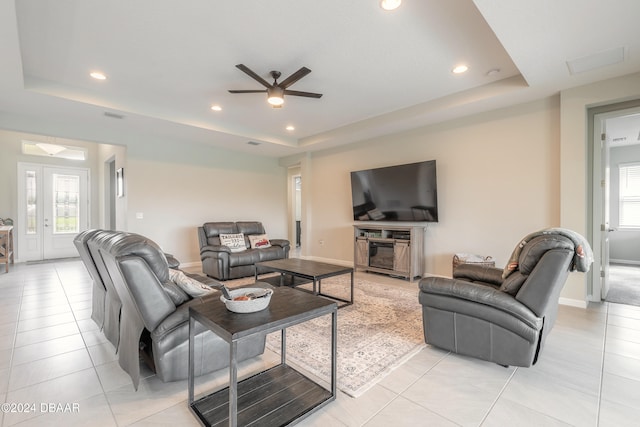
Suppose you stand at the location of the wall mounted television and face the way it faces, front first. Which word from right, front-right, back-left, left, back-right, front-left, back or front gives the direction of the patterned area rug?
front-left

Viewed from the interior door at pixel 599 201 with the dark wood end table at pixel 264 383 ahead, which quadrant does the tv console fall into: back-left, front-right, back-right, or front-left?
front-right

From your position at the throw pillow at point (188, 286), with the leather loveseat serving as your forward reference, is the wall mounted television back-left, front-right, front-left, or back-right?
front-right

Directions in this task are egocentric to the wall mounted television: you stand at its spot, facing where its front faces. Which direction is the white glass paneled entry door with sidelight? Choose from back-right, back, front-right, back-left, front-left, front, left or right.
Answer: front-right

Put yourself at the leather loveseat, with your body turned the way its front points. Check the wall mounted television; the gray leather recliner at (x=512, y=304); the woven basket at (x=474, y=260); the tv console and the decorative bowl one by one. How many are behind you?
0

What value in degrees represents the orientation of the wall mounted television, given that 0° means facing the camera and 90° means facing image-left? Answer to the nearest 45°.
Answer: approximately 45°

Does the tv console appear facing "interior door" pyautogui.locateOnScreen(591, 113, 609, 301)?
no

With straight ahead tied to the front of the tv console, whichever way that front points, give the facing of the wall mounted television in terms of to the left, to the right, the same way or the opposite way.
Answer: the same way

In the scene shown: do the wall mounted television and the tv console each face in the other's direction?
no

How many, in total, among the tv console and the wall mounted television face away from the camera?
0

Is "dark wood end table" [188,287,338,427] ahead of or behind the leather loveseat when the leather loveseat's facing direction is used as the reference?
ahead

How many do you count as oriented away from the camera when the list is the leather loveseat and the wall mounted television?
0

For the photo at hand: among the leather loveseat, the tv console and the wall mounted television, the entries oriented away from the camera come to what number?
0

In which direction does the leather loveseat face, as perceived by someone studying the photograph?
facing the viewer and to the right of the viewer

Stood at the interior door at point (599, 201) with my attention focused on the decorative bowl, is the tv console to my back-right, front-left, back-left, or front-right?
front-right
